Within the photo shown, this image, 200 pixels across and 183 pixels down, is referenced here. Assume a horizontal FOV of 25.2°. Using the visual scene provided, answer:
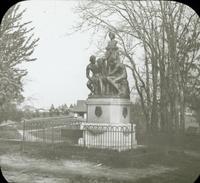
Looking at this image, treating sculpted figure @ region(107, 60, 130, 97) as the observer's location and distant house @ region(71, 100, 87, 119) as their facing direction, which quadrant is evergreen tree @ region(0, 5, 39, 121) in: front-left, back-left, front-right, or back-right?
front-left

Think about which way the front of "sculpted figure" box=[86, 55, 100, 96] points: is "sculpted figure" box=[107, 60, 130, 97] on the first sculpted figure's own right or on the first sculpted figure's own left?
on the first sculpted figure's own left

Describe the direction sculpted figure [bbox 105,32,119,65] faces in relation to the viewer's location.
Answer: facing the viewer and to the left of the viewer

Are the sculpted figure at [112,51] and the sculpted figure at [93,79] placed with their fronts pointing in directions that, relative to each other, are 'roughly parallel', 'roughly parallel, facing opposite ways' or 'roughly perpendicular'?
roughly parallel

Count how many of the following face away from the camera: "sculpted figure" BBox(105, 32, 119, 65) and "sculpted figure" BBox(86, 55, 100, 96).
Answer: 0
